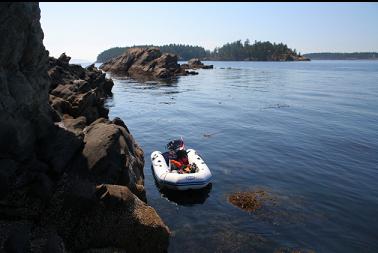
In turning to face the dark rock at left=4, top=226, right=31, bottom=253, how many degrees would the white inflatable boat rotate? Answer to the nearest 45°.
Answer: approximately 45° to its right

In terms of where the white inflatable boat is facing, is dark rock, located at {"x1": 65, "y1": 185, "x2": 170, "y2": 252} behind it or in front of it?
in front

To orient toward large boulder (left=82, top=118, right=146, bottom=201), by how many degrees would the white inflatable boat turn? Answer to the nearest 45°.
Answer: approximately 45° to its right

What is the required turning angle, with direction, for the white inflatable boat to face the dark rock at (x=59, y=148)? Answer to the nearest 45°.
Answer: approximately 45° to its right

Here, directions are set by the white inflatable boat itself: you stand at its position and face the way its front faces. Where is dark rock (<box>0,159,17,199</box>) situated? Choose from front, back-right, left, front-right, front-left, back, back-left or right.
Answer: front-right

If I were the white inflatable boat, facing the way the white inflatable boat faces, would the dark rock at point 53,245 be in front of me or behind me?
in front
